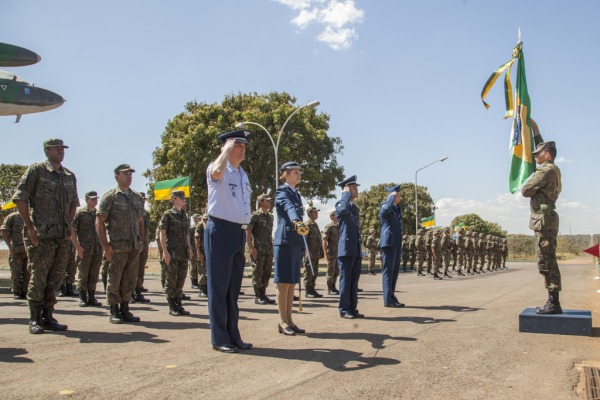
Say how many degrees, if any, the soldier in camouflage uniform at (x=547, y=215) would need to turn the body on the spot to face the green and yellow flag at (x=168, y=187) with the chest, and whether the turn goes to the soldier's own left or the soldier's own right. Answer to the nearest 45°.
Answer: approximately 45° to the soldier's own right

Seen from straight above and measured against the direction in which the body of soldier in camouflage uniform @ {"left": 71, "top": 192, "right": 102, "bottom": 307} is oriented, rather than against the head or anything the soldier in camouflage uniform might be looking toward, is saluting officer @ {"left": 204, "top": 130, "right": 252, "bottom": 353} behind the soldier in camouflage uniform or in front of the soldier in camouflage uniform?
in front

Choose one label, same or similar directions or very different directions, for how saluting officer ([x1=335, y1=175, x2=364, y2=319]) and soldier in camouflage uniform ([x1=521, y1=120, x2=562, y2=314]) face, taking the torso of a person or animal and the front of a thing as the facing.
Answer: very different directions

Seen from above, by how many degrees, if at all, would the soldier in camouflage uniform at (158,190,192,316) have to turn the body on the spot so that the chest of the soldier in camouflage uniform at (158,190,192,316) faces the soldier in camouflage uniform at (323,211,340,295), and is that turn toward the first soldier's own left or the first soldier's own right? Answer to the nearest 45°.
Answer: approximately 90° to the first soldier's own left

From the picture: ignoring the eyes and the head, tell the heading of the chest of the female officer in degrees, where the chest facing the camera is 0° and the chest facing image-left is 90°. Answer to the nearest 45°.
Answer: approximately 315°

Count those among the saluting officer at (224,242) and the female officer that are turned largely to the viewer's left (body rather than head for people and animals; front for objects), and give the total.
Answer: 0

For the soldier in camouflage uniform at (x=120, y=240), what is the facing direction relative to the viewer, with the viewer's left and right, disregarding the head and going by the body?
facing the viewer and to the right of the viewer

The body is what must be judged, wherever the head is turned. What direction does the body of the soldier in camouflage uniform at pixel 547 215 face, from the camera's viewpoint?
to the viewer's left

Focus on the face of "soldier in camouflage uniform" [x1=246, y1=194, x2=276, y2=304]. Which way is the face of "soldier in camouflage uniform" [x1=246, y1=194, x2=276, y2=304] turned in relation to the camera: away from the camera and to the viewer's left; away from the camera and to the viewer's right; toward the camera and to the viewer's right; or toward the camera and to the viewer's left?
toward the camera and to the viewer's right

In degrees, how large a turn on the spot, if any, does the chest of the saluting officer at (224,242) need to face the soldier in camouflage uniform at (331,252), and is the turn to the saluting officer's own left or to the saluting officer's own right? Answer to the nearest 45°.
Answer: approximately 135° to the saluting officer's own left

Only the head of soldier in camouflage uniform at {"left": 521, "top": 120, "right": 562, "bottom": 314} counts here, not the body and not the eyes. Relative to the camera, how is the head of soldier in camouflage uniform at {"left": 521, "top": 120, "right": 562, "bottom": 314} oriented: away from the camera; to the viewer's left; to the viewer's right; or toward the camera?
to the viewer's left

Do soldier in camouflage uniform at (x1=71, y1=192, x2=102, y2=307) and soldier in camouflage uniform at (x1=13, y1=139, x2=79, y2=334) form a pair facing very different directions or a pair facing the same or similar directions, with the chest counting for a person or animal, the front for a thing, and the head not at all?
same or similar directions

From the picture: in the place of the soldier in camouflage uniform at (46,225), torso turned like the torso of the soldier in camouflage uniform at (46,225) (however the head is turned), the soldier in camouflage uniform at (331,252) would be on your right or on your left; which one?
on your left

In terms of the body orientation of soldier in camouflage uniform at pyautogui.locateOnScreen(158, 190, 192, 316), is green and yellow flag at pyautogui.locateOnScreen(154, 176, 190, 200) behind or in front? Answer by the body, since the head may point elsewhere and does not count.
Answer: behind

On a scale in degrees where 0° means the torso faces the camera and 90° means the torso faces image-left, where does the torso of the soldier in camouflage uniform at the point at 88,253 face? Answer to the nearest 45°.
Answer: approximately 315°

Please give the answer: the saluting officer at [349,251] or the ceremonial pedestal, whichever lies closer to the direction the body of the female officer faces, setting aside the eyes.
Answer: the ceremonial pedestal
